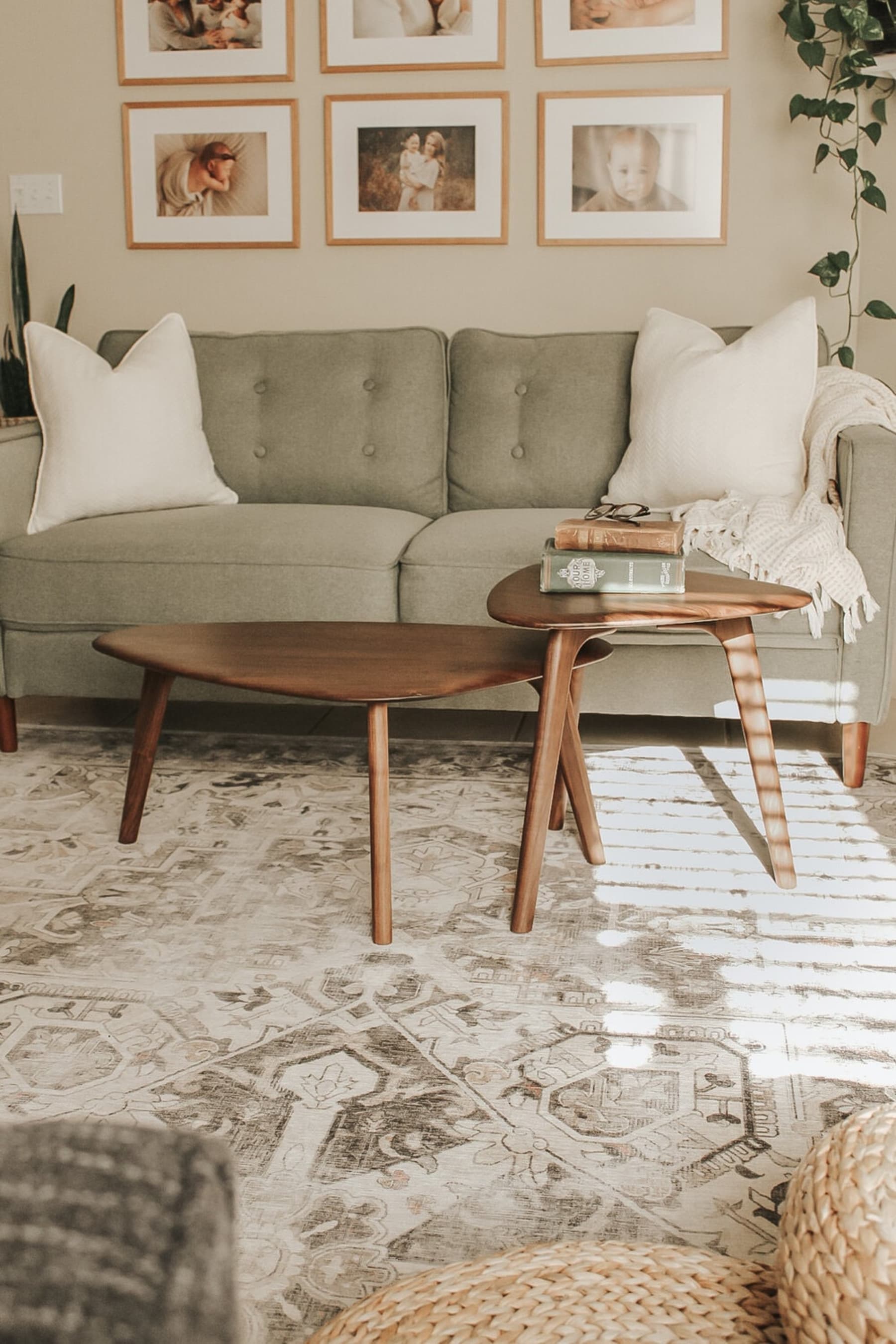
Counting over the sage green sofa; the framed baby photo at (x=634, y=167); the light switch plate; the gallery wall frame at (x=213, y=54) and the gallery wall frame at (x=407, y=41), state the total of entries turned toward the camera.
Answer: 5

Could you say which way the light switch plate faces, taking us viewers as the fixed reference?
facing the viewer

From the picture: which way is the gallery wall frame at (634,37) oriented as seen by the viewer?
toward the camera

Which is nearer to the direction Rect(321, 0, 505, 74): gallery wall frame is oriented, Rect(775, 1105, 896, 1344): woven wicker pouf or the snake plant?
the woven wicker pouf

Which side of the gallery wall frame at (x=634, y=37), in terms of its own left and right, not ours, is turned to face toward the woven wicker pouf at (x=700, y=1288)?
front

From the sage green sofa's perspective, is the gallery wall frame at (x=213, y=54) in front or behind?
behind

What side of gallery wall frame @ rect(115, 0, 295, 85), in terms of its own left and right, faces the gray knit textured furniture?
front

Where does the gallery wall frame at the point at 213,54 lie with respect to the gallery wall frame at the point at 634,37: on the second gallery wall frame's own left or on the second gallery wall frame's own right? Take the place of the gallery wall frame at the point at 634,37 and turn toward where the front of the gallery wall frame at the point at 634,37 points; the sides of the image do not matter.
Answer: on the second gallery wall frame's own right

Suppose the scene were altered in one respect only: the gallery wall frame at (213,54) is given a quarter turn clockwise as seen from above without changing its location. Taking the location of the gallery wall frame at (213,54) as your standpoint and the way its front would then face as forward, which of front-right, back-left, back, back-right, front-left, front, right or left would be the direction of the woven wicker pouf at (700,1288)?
left

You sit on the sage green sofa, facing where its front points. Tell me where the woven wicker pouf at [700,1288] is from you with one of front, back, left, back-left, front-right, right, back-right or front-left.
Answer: front

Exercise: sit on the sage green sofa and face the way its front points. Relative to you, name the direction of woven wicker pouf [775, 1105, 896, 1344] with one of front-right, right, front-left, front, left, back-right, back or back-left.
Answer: front

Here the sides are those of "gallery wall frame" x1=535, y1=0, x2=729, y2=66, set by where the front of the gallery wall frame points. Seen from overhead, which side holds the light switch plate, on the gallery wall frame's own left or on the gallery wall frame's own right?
on the gallery wall frame's own right

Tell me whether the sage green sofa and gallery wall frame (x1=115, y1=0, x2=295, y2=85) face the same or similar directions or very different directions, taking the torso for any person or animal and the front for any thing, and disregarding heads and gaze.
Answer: same or similar directions

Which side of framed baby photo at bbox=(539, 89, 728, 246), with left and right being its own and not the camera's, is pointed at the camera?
front

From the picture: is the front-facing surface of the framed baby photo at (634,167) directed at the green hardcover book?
yes

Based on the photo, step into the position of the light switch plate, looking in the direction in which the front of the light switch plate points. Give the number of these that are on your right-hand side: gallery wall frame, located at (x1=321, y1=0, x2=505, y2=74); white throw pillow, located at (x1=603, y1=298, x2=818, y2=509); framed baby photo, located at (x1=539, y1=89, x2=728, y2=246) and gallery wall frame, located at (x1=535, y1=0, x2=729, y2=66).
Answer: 0
